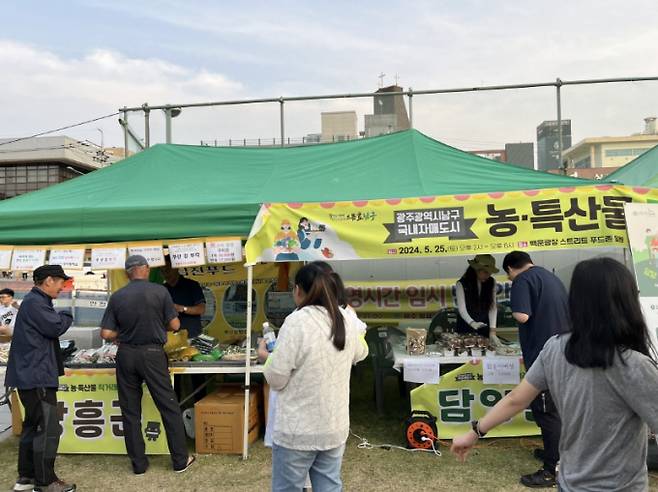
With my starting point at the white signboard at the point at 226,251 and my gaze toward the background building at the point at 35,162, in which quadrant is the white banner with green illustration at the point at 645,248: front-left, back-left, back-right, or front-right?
back-right

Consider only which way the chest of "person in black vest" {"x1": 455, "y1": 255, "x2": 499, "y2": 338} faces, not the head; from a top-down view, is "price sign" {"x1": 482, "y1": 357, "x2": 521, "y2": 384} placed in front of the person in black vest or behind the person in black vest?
in front

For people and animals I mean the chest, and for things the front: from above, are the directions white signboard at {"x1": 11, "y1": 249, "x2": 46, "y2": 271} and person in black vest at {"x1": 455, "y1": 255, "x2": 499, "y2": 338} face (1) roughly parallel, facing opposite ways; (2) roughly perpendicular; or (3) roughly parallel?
roughly parallel

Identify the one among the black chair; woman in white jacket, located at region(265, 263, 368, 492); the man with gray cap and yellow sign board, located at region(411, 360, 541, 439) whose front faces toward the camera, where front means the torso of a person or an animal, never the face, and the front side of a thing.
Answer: the yellow sign board

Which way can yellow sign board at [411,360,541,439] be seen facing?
toward the camera

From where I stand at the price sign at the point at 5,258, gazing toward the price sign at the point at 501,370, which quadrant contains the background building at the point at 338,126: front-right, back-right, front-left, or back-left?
front-left

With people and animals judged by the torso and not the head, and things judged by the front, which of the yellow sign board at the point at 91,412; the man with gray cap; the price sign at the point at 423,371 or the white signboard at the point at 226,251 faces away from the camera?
the man with gray cap

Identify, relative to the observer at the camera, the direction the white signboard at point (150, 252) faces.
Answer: facing the viewer

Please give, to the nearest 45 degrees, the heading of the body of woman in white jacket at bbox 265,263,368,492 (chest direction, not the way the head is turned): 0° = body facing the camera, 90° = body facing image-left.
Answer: approximately 135°

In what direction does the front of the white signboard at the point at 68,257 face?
toward the camera

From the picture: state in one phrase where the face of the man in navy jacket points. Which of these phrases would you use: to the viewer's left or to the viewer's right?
to the viewer's right

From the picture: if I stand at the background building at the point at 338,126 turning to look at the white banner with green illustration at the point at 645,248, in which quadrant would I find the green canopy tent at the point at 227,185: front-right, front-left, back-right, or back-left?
front-right
